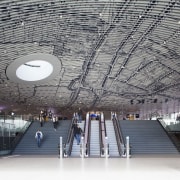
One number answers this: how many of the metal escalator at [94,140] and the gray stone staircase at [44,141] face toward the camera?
2

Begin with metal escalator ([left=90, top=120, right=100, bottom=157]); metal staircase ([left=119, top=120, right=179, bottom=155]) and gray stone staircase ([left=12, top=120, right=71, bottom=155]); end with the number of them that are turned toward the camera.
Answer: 3

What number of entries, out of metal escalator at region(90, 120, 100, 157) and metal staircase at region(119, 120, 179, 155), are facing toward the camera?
2

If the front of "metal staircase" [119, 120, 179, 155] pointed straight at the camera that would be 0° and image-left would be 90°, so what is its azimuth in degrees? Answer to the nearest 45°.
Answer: approximately 0°

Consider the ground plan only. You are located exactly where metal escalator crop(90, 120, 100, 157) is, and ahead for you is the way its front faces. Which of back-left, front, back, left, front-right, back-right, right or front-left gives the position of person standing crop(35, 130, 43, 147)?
right

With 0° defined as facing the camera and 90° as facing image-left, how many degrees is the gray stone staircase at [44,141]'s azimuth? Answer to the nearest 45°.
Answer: approximately 0°

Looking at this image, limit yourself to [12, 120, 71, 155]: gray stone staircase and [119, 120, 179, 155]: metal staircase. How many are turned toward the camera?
2

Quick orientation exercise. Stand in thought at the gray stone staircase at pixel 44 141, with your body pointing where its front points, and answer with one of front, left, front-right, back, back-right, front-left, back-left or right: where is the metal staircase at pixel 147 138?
left
